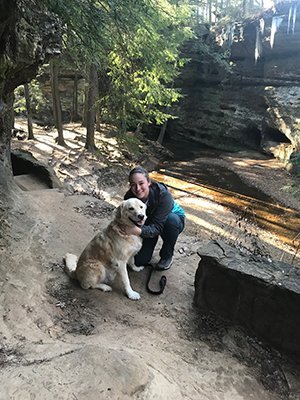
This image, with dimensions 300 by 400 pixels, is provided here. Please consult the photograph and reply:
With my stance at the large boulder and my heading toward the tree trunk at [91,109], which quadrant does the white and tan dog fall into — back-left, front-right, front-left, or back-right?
front-left

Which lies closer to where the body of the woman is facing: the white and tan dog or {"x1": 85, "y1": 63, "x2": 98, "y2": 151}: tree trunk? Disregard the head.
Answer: the white and tan dog

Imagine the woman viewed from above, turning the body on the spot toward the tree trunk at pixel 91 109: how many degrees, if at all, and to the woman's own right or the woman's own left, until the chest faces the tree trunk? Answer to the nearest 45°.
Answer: approximately 135° to the woman's own right

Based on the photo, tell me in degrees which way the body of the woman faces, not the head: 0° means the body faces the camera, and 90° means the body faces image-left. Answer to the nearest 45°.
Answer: approximately 45°

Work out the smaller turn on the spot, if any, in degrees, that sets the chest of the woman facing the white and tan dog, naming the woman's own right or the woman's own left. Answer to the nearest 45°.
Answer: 0° — they already face it

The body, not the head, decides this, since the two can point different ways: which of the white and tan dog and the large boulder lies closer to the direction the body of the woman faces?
the white and tan dog

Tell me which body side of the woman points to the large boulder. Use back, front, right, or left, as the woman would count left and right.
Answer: left

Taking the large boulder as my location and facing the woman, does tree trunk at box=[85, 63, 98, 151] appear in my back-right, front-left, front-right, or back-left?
front-right
